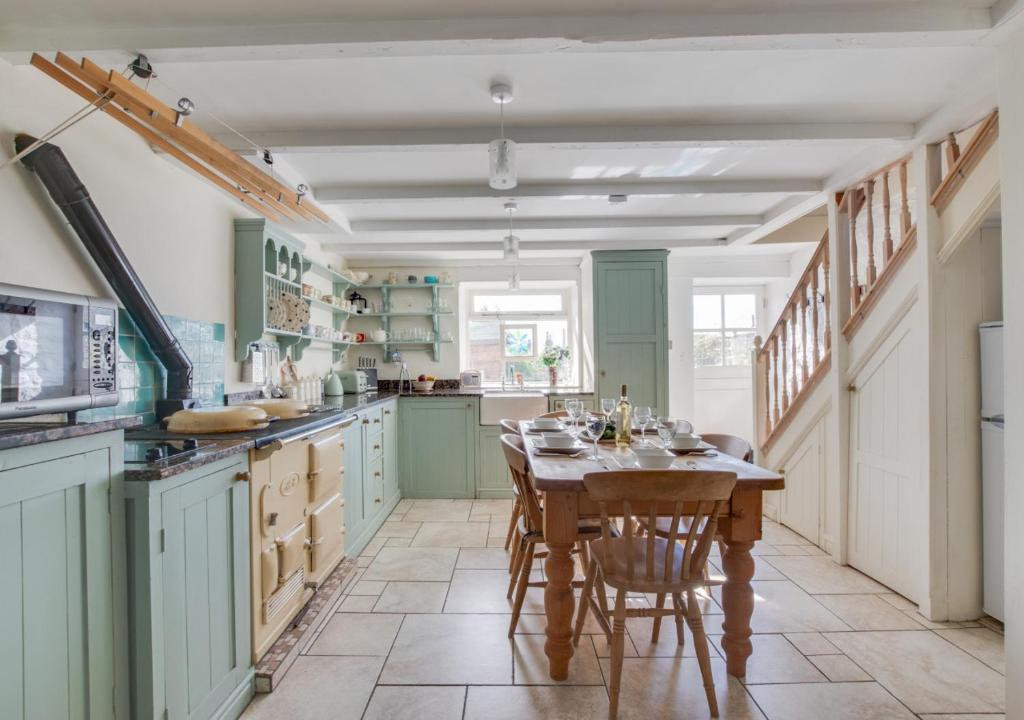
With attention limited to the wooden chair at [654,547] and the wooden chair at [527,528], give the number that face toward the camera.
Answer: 0

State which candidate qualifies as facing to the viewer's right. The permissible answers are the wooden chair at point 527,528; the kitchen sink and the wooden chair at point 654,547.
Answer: the wooden chair at point 527,528

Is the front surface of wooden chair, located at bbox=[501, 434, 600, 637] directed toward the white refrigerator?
yes

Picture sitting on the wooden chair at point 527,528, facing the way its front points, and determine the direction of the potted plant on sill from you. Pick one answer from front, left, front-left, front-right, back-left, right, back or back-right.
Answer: left

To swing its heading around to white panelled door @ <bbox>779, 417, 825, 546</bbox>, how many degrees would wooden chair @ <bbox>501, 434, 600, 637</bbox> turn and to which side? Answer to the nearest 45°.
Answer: approximately 45° to its left

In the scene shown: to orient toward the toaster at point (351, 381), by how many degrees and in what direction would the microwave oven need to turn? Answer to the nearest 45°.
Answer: approximately 90° to its left

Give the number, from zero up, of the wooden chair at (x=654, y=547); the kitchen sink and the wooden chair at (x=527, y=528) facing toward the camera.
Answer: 1

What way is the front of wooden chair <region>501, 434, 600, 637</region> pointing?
to the viewer's right

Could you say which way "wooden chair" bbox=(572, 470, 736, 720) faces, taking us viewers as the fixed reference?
facing away from the viewer

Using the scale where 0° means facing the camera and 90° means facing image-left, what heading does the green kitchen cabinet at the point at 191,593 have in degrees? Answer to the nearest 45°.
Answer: approximately 315°

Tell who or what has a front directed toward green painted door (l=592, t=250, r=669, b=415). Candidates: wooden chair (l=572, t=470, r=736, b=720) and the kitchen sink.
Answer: the wooden chair

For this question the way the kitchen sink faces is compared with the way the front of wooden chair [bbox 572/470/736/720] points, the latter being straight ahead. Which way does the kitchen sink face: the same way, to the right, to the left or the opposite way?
the opposite way

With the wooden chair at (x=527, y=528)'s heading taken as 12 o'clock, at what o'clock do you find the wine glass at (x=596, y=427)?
The wine glass is roughly at 10 o'clock from the wooden chair.

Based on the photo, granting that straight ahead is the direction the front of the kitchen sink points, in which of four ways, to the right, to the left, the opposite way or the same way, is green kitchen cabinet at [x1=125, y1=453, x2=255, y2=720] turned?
to the left

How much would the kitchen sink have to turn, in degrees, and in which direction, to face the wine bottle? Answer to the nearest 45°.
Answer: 0° — it already faces it
